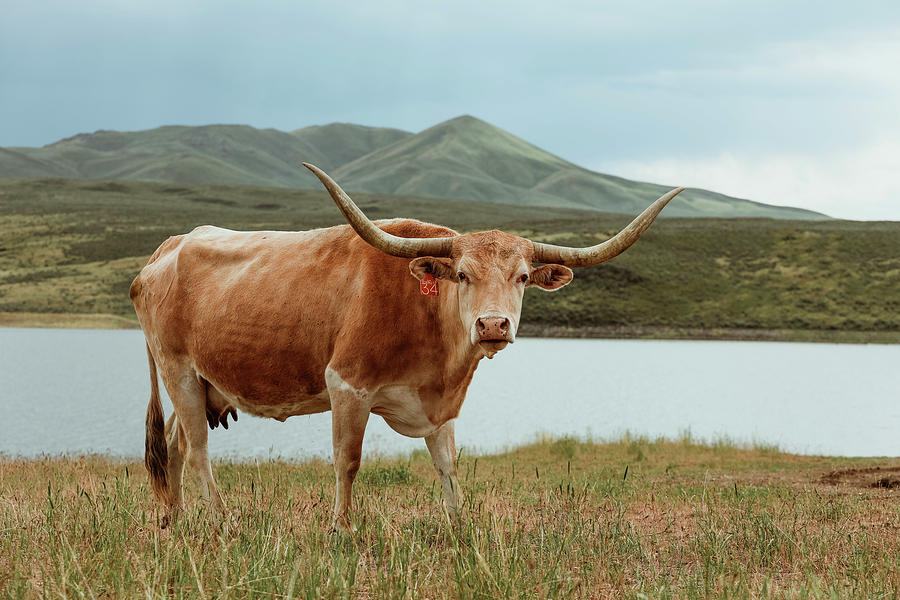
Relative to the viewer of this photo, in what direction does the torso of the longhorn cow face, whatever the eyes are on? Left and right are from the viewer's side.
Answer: facing the viewer and to the right of the viewer
